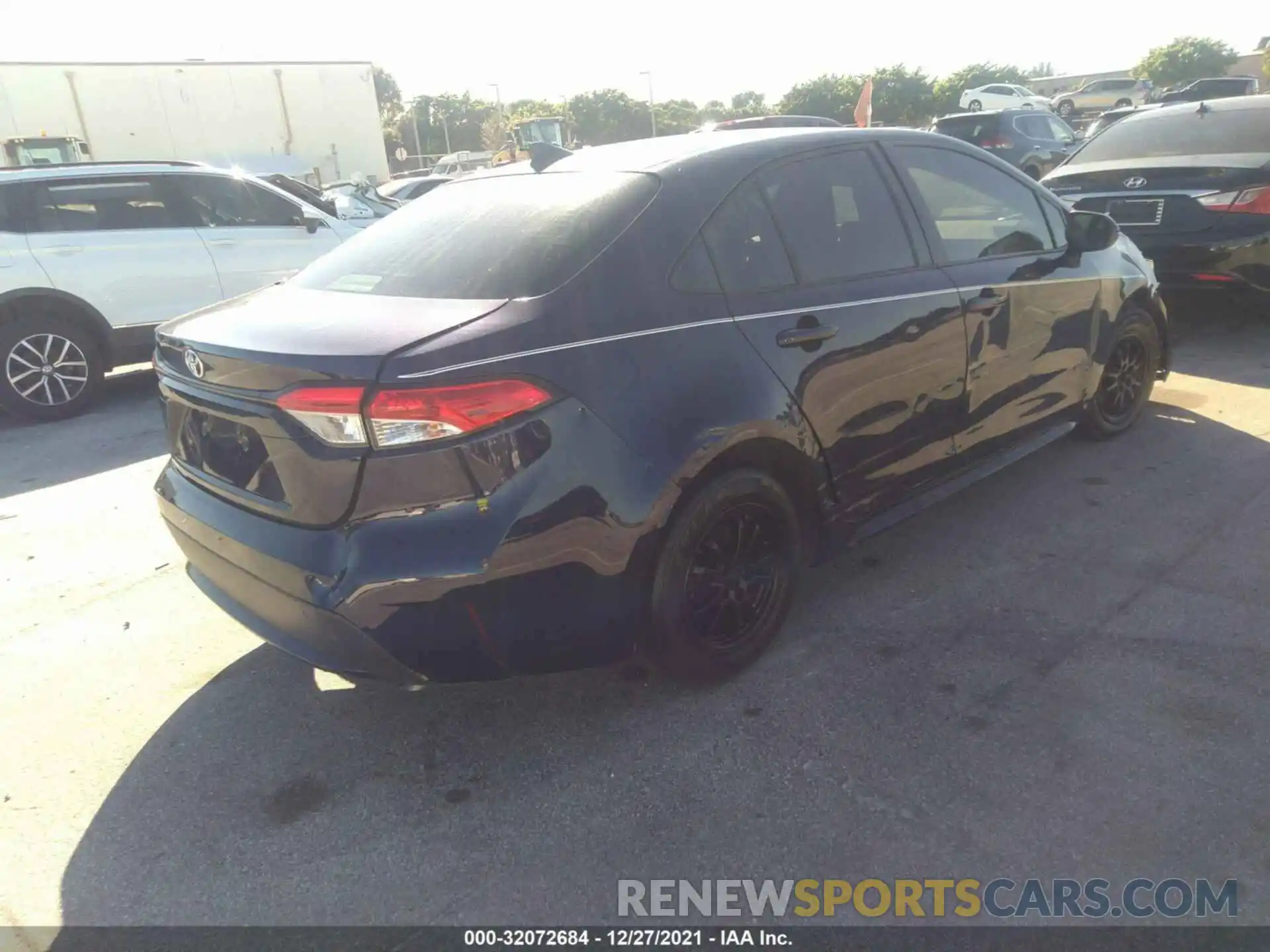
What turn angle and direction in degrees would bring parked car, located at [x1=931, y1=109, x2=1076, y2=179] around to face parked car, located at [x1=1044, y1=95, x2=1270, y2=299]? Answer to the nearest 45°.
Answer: approximately 135° to its right

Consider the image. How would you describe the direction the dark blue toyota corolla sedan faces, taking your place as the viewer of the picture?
facing away from the viewer and to the right of the viewer

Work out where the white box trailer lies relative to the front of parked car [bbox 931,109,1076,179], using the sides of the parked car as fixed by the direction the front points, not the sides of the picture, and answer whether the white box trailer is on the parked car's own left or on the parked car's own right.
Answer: on the parked car's own left

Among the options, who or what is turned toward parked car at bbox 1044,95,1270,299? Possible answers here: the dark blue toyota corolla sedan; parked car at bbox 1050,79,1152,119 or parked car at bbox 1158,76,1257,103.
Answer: the dark blue toyota corolla sedan

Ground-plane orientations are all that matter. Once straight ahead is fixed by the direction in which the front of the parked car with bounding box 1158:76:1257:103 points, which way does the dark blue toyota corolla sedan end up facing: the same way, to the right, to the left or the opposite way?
to the right

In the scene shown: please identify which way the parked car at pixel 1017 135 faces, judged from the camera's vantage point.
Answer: facing away from the viewer and to the right of the viewer

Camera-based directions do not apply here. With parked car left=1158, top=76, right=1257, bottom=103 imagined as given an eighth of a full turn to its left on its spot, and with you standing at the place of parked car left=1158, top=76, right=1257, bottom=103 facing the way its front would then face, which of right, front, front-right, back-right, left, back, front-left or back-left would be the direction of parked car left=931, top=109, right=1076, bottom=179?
front-left

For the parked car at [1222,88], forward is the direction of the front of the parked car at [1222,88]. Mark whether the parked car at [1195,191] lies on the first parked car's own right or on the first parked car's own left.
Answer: on the first parked car's own left

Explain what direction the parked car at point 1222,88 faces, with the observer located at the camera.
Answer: facing to the left of the viewer

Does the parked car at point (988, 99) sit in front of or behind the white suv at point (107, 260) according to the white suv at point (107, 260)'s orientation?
in front

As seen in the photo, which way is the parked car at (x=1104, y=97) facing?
to the viewer's left

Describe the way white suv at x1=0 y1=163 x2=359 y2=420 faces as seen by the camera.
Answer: facing to the right of the viewer

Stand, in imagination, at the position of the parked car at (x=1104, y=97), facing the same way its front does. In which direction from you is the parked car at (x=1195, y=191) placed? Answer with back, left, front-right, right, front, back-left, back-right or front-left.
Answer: left

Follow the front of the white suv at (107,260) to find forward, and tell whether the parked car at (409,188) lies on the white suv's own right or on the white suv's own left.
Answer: on the white suv's own left
